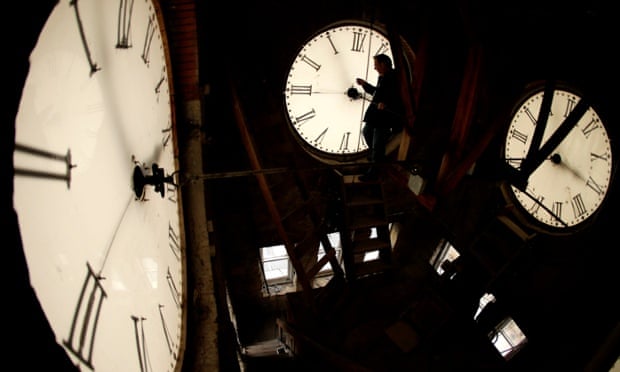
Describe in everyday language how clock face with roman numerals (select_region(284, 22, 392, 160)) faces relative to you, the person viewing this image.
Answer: facing away from the viewer

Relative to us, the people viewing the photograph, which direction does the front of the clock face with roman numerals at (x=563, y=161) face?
facing away from the viewer and to the right of the viewer

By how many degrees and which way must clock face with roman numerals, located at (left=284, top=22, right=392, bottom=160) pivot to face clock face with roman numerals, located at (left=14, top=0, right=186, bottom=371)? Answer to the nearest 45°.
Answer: approximately 180°
